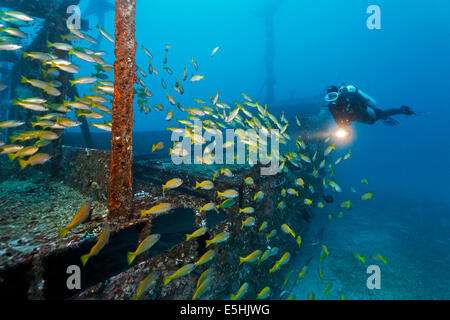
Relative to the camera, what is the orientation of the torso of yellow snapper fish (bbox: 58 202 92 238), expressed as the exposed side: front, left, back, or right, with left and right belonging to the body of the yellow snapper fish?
right

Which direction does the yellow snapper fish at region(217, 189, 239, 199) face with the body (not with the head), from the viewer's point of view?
to the viewer's right

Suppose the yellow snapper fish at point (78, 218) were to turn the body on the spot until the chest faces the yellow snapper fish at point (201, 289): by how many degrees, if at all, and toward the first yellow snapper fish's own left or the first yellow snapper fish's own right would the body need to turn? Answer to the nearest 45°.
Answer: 0° — it already faces it

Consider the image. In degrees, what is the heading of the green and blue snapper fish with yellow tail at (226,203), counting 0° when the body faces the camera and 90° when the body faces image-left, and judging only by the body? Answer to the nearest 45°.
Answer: approximately 270°
